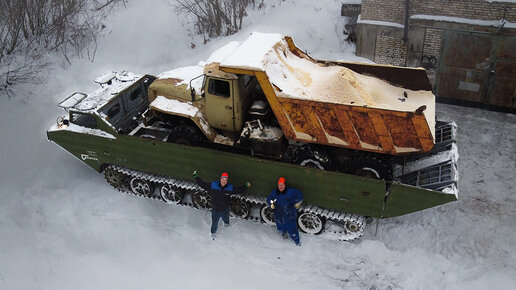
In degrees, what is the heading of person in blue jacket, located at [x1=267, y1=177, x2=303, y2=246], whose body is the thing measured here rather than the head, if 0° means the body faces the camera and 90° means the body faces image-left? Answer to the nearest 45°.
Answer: approximately 0°

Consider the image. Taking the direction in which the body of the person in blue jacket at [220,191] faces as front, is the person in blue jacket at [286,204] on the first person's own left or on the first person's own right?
on the first person's own left

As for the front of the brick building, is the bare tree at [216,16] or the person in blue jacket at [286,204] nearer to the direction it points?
the person in blue jacket

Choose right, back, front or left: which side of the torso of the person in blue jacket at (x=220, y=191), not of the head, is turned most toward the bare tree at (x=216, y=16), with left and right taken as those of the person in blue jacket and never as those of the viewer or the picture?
back

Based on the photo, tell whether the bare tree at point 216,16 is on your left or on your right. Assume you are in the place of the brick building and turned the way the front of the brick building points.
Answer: on your right
